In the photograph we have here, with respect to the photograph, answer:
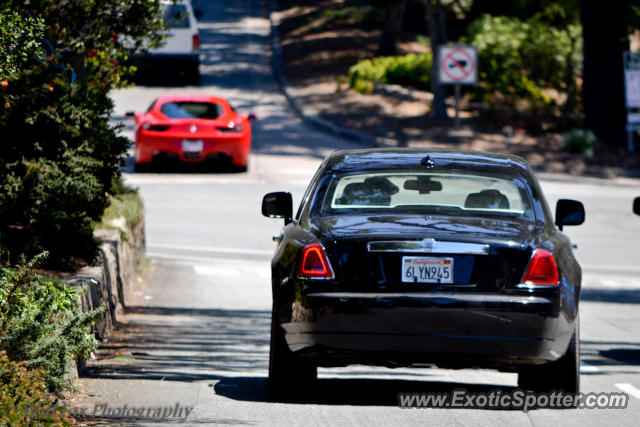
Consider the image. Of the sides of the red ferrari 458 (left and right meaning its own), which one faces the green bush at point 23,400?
back

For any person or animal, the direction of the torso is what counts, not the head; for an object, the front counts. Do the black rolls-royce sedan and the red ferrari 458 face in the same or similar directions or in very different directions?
same or similar directions

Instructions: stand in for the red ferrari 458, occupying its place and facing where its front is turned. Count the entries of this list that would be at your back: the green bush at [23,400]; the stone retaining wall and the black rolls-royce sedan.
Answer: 3

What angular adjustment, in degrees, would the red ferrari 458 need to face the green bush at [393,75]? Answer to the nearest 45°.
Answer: approximately 45° to its right

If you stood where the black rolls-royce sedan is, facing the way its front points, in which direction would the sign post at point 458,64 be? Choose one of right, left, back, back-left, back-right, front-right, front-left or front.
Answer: front

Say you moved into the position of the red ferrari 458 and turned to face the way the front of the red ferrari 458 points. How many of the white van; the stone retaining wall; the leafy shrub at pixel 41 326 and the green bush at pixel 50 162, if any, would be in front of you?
1

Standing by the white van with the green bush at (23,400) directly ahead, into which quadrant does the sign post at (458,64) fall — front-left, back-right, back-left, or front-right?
front-left

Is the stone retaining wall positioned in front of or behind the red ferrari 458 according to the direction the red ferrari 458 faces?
behind

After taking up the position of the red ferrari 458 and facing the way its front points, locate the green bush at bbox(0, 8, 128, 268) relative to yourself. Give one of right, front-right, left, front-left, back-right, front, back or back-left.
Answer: back

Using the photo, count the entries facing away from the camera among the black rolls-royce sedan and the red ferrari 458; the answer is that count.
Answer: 2

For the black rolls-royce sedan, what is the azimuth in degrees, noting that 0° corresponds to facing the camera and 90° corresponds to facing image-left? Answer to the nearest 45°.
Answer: approximately 180°

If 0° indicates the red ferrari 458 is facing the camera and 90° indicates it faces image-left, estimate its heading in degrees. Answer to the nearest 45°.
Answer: approximately 180°

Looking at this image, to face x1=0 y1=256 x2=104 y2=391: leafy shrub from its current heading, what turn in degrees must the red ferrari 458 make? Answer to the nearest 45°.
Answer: approximately 180°

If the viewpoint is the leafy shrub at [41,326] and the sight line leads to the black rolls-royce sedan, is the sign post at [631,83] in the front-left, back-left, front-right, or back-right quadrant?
front-left

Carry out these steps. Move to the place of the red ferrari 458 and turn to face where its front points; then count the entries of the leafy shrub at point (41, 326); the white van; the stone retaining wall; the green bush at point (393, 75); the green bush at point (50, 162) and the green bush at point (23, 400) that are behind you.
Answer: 4

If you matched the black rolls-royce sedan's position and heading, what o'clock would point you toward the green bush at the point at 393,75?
The green bush is roughly at 12 o'clock from the black rolls-royce sedan.

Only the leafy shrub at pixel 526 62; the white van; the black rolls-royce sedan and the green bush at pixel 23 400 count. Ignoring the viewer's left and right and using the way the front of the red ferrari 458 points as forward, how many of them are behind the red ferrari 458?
2
